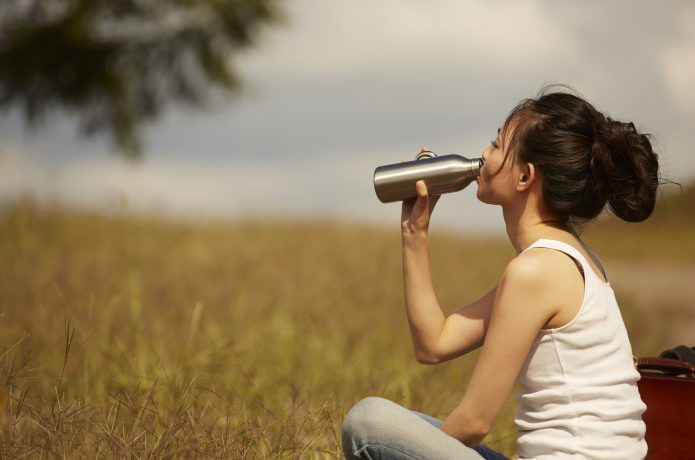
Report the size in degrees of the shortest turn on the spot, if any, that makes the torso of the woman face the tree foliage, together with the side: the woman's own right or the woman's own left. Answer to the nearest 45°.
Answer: approximately 45° to the woman's own right

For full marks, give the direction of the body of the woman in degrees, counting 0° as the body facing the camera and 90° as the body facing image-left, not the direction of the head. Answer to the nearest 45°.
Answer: approximately 90°

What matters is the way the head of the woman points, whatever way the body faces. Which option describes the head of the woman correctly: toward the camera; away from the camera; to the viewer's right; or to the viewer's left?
to the viewer's left
